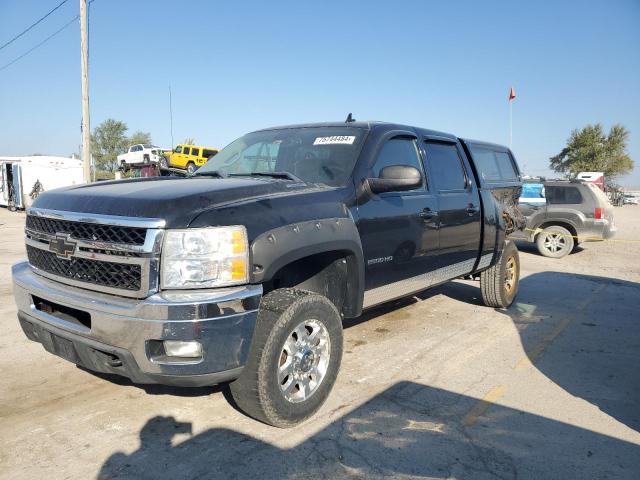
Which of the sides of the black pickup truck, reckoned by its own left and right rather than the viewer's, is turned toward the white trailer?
right

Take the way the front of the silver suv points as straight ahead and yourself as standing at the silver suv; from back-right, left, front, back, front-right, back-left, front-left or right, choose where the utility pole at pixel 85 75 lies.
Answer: front

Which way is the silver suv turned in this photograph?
to the viewer's left

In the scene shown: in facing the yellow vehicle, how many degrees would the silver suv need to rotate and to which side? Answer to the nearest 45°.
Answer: approximately 45° to its right

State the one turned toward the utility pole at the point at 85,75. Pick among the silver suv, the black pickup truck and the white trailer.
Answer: the silver suv

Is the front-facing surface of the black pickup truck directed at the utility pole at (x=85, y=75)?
no

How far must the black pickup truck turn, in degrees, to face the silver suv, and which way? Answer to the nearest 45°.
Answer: approximately 180°

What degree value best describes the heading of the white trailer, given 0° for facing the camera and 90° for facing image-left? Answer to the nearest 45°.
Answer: approximately 225°

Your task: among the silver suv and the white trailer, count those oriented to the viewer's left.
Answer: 1

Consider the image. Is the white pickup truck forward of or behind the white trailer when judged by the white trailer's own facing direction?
forward

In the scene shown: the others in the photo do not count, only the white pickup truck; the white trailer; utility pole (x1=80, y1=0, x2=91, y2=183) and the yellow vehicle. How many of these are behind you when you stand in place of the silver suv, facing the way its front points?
0

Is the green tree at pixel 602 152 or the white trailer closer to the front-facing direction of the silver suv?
the white trailer

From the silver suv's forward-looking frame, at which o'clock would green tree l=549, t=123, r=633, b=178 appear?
The green tree is roughly at 3 o'clock from the silver suv.

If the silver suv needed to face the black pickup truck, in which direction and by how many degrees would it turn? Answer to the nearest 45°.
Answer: approximately 90° to its left

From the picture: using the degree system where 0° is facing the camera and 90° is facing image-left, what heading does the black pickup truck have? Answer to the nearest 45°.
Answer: approximately 45°

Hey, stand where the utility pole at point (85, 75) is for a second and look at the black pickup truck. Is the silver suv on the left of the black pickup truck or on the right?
left

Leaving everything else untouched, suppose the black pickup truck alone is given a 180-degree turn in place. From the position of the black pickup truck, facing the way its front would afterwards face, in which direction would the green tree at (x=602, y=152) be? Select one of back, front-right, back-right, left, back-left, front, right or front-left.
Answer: front
